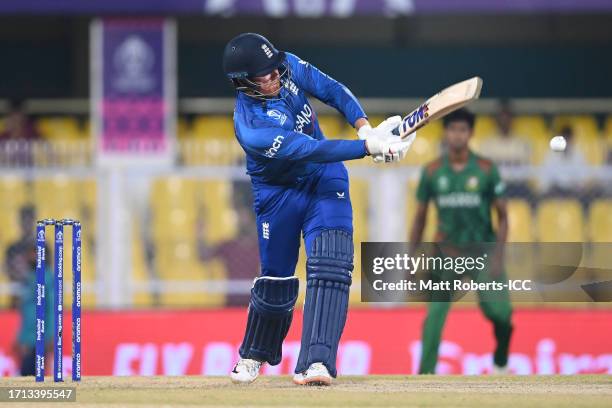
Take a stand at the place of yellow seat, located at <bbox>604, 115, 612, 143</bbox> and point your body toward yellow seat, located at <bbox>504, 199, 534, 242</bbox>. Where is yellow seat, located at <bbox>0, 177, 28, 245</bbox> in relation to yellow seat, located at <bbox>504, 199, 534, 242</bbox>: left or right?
right

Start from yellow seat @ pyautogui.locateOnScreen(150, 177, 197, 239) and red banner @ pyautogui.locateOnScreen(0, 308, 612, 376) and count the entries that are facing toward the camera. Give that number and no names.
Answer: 2

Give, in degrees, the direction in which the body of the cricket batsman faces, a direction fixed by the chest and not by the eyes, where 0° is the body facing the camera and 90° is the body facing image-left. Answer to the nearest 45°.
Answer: approximately 315°

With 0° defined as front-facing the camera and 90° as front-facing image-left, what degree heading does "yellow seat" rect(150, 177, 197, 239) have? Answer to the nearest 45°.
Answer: approximately 0°

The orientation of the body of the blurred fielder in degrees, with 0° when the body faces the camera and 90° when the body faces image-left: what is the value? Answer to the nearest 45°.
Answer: approximately 0°

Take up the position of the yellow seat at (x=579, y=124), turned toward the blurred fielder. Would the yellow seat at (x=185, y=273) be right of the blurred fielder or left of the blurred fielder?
right

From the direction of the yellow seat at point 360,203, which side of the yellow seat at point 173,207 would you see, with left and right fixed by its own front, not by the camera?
left
